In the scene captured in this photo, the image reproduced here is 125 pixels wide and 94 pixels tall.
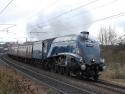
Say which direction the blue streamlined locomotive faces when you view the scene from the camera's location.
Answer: facing the viewer and to the right of the viewer
